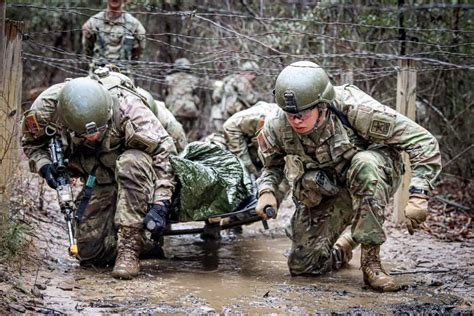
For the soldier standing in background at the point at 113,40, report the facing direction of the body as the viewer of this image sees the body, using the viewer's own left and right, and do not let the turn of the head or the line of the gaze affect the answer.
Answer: facing the viewer

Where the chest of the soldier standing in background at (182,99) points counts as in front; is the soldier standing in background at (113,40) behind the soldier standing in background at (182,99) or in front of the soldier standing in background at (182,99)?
behind

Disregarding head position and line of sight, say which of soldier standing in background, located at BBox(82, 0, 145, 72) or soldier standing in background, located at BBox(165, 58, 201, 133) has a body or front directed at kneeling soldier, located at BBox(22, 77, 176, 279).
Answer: soldier standing in background, located at BBox(82, 0, 145, 72)

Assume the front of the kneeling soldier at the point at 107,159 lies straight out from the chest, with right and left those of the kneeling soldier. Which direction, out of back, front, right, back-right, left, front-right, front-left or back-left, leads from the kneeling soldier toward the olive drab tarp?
left

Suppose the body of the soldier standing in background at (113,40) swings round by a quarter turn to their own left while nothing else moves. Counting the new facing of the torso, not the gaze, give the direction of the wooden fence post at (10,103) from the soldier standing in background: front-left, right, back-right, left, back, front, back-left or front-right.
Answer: right

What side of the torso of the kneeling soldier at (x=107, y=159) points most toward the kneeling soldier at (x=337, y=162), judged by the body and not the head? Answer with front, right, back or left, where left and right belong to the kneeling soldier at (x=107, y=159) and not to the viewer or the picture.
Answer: left
